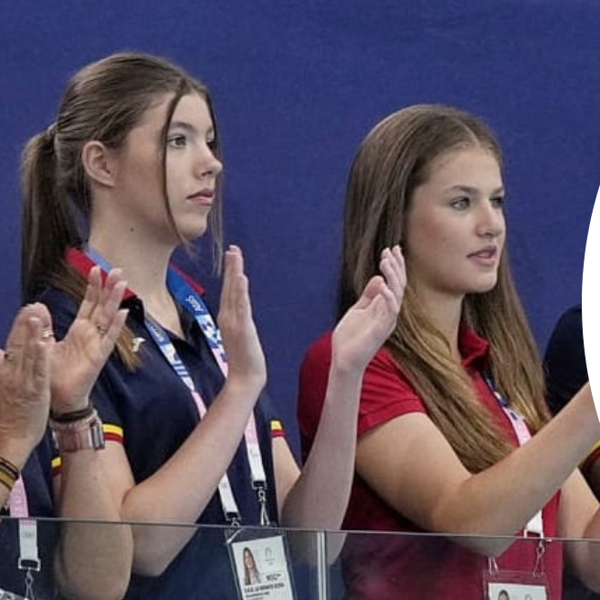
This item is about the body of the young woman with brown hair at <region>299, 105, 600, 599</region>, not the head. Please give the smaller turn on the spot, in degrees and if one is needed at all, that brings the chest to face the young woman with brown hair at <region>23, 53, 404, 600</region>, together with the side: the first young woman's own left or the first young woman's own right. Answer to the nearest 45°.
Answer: approximately 90° to the first young woman's own right

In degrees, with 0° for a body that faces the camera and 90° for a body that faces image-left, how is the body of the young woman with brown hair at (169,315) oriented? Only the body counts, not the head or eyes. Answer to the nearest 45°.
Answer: approximately 315°

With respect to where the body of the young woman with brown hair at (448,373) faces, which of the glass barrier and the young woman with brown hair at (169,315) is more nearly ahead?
the glass barrier
